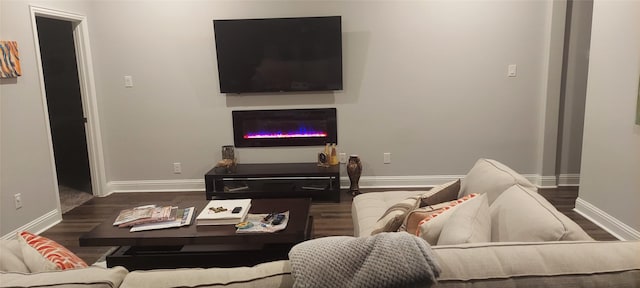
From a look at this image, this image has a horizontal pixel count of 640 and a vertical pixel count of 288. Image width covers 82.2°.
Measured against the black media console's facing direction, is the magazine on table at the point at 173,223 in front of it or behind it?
in front

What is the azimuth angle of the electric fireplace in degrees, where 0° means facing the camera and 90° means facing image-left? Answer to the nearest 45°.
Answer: approximately 0°

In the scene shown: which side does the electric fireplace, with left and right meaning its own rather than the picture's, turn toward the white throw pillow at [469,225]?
front

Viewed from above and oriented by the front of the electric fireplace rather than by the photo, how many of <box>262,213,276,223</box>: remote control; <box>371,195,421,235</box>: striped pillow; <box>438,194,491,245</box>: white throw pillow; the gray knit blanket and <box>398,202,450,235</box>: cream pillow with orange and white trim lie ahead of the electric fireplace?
5

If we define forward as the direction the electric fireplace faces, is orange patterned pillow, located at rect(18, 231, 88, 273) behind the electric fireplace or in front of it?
in front

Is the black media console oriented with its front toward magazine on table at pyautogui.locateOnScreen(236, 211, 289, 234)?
yes

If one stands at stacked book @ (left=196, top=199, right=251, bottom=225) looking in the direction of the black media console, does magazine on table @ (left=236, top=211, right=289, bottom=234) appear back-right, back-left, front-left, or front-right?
back-right

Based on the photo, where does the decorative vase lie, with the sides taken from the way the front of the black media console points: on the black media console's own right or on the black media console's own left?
on the black media console's own left

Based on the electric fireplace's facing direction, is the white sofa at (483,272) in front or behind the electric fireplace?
in front

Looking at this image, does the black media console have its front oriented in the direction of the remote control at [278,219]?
yes

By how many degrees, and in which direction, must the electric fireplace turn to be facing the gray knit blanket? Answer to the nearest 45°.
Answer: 0° — it already faces it

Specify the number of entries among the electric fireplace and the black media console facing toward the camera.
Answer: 2

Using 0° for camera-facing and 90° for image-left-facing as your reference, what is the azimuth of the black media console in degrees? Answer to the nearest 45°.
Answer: approximately 0°
